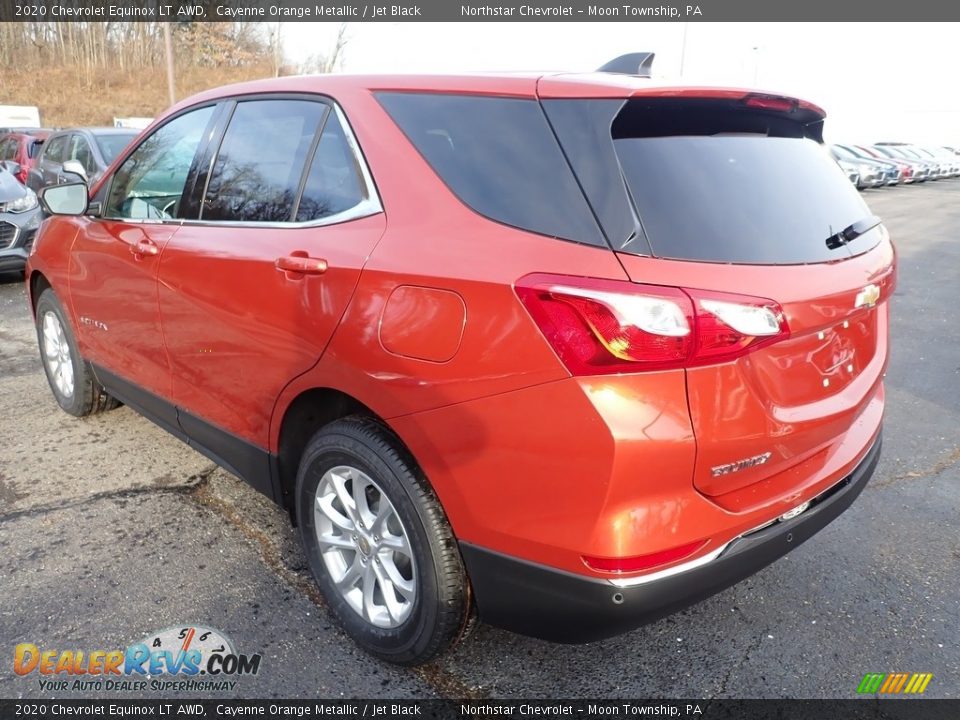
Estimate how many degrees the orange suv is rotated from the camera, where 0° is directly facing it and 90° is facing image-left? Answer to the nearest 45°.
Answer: approximately 135°

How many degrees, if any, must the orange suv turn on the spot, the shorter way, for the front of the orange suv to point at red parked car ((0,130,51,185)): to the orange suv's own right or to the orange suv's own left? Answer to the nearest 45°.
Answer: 0° — it already faces it

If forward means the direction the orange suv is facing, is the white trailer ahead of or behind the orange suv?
ahead
